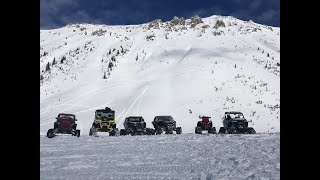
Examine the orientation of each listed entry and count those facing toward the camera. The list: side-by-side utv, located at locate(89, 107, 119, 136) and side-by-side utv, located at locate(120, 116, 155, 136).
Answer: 2

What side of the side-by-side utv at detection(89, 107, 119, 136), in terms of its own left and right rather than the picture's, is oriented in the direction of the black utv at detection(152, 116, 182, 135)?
left

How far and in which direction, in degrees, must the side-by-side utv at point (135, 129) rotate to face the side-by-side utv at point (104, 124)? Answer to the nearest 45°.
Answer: approximately 90° to its right

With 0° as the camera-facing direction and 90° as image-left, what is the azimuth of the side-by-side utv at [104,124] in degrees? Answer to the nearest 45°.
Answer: approximately 0°

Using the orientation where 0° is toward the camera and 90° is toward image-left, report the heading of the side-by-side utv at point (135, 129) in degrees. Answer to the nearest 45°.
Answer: approximately 0°

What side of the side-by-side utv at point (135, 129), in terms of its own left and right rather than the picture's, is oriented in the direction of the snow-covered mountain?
back

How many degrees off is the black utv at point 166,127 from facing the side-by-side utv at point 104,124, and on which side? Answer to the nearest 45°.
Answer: approximately 135° to its right

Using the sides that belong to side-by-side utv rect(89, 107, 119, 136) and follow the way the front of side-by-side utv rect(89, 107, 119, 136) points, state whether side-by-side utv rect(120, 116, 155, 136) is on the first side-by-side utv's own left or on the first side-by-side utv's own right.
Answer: on the first side-by-side utv's own left
